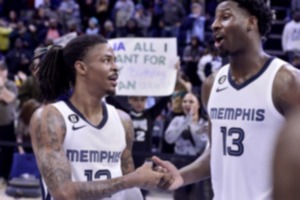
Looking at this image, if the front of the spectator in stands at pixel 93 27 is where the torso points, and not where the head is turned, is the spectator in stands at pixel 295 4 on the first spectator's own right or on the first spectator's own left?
on the first spectator's own left

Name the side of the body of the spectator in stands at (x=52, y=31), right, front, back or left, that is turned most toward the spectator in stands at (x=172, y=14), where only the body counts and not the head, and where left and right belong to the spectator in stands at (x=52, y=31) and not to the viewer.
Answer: left

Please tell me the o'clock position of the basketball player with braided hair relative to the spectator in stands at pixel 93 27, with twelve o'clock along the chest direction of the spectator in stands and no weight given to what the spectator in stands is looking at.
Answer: The basketball player with braided hair is roughly at 12 o'clock from the spectator in stands.

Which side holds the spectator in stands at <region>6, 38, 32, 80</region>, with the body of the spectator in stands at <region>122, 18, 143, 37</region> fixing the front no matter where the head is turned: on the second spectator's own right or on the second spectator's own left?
on the second spectator's own right

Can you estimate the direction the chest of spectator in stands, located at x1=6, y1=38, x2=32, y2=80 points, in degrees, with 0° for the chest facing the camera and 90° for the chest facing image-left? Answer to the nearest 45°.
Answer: approximately 0°
